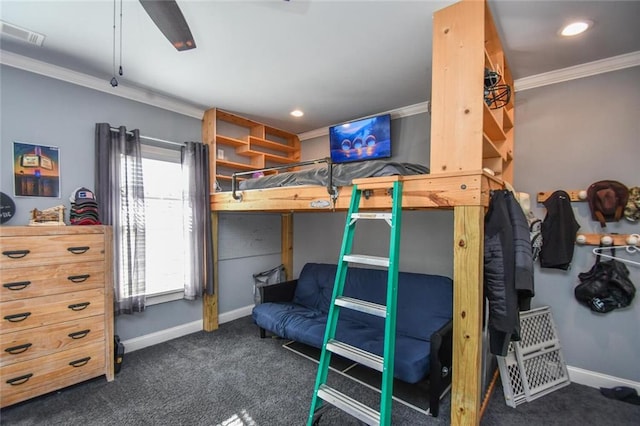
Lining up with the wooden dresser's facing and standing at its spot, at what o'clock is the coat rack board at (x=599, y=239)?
The coat rack board is roughly at 12 o'clock from the wooden dresser.

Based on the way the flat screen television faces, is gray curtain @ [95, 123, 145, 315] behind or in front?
in front

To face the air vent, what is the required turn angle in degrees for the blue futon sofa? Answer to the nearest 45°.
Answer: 0° — it already faces it

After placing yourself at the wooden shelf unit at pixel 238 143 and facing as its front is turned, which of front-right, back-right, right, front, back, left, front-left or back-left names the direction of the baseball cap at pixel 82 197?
right

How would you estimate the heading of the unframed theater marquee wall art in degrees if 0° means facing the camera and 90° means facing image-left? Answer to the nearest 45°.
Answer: approximately 315°

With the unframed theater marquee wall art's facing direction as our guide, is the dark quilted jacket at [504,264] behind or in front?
in front

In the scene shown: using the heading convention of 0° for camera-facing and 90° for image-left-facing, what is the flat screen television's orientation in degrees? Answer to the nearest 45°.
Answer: approximately 45°

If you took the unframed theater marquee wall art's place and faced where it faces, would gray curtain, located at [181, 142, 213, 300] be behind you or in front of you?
in front

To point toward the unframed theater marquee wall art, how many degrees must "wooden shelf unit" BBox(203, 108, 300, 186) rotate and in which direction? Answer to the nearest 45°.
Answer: approximately 90° to its right

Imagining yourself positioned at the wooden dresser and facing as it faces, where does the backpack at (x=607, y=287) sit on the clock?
The backpack is roughly at 12 o'clock from the wooden dresser.

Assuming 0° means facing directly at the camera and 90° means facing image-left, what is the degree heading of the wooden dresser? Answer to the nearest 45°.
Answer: approximately 315°
